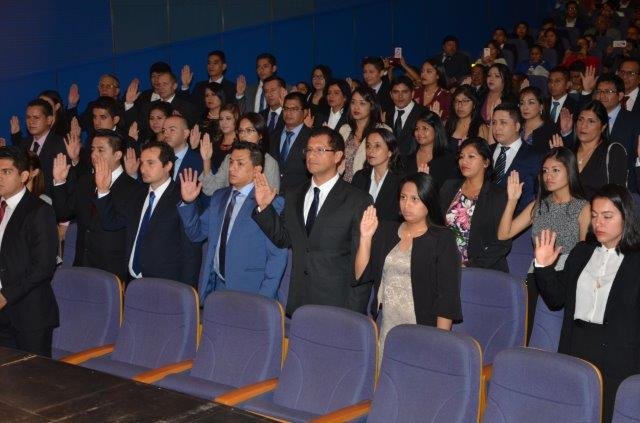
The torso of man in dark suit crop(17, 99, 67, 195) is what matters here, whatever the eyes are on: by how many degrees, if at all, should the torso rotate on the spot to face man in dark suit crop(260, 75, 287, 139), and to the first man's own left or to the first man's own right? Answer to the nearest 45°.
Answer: approximately 135° to the first man's own left

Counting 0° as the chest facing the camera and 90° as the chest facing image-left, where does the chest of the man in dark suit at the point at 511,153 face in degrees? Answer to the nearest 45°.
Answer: approximately 45°

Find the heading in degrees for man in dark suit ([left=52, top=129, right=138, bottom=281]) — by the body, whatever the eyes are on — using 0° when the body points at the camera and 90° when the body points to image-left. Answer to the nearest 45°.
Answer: approximately 45°

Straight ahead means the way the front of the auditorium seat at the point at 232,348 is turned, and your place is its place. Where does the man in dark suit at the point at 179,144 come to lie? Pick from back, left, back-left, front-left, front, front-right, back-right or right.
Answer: back-right

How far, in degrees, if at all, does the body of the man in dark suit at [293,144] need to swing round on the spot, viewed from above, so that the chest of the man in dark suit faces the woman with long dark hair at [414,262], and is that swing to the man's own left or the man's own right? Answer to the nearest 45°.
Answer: approximately 45° to the man's own left

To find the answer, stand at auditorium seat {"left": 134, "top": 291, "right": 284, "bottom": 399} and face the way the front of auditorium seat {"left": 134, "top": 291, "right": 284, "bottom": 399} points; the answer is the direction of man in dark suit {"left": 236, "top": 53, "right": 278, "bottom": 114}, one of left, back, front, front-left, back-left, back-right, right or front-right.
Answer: back-right

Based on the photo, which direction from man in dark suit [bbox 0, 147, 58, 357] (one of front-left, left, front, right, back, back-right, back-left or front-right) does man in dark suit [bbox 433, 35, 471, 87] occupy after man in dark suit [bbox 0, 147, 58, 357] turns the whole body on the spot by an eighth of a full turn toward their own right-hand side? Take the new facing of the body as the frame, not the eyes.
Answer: back-right
